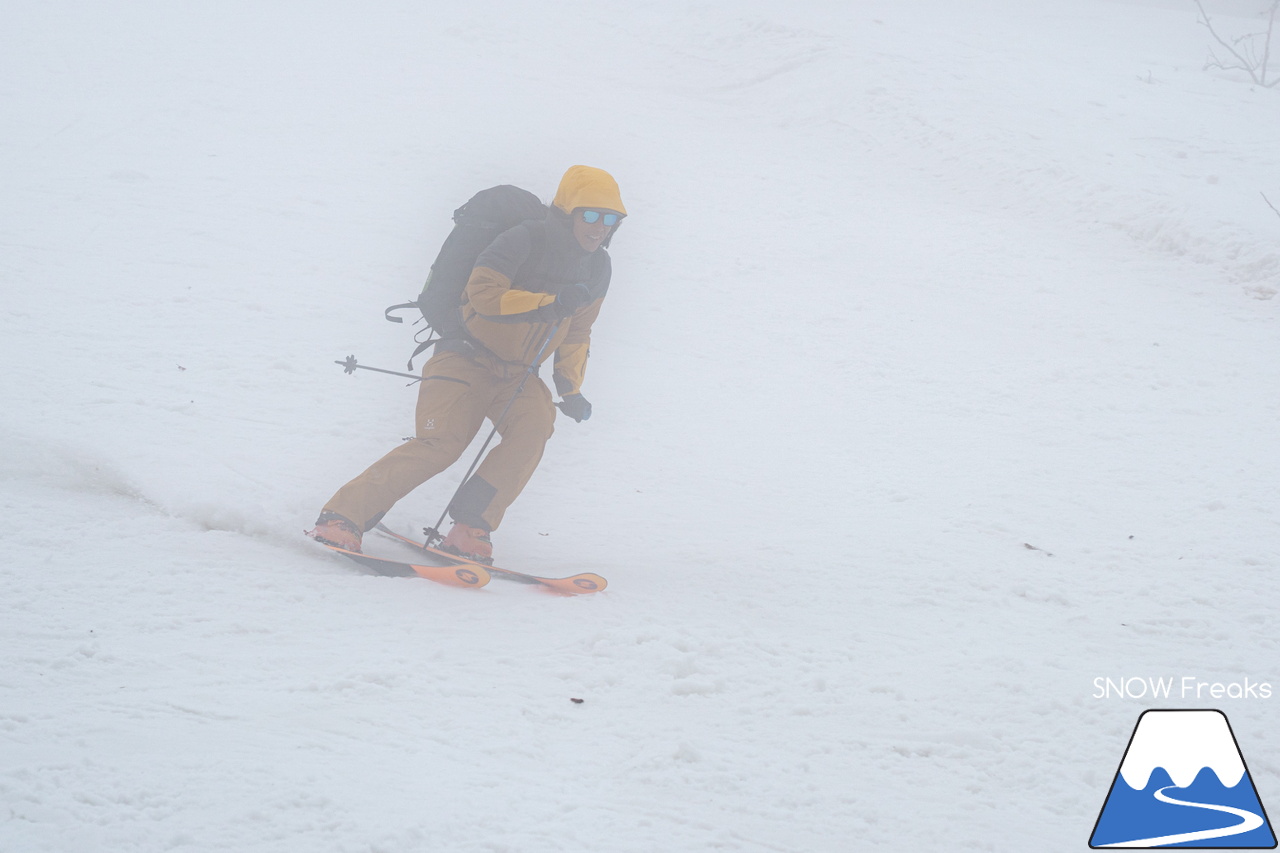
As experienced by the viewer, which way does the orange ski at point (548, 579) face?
facing the viewer and to the right of the viewer

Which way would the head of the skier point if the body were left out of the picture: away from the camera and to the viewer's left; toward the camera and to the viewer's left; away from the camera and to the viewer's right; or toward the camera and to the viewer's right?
toward the camera and to the viewer's right
